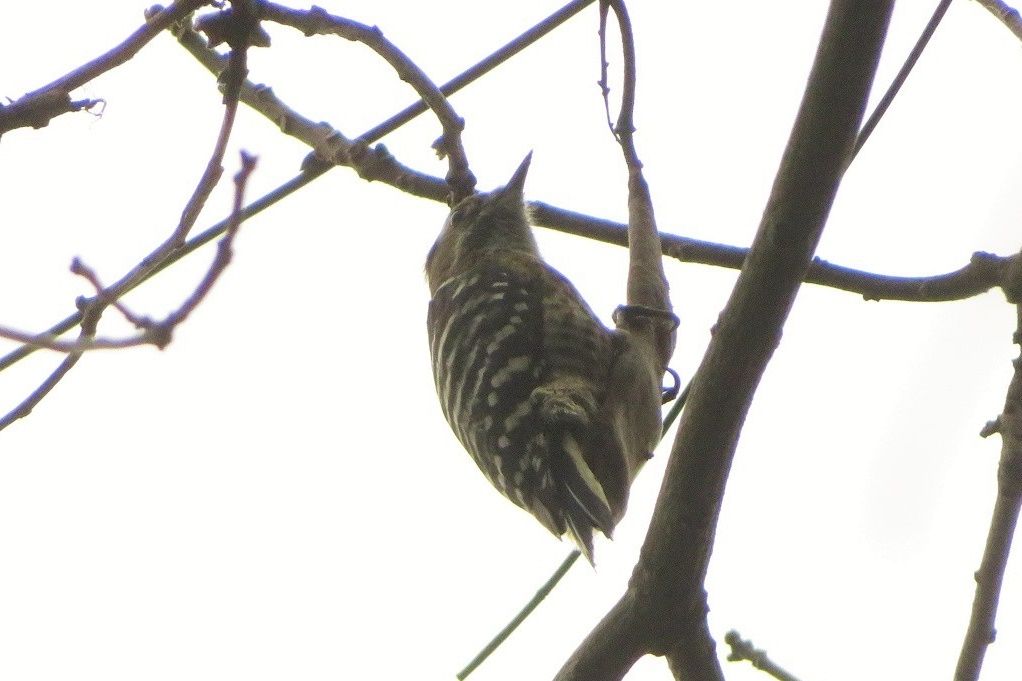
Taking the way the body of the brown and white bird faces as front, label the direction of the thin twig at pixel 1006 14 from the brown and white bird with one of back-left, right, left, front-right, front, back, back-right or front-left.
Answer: right

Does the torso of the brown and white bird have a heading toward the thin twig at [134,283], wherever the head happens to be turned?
no

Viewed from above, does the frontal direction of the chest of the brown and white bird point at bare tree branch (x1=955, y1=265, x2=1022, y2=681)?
no

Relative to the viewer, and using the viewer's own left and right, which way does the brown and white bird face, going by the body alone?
facing away from the viewer and to the right of the viewer
